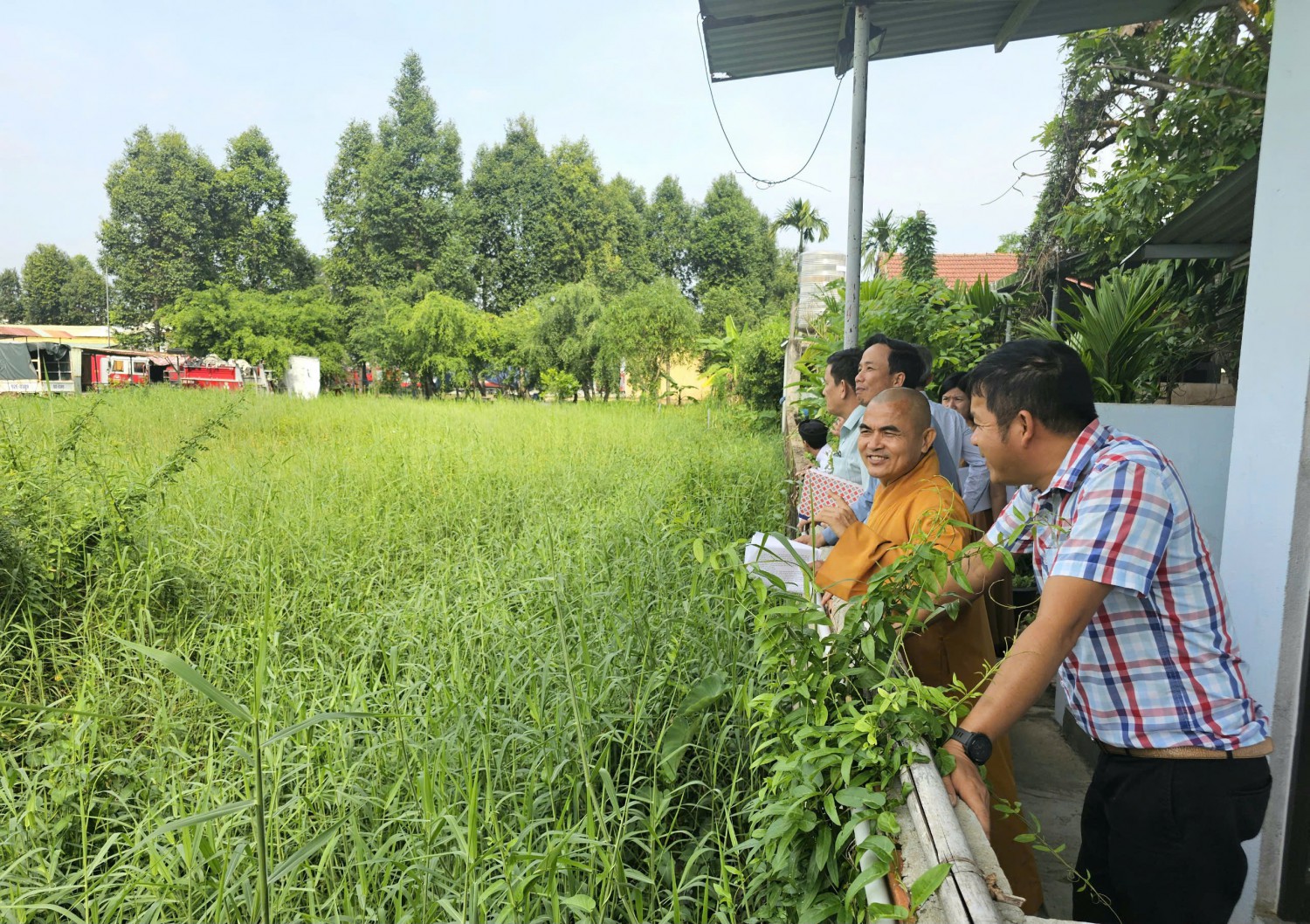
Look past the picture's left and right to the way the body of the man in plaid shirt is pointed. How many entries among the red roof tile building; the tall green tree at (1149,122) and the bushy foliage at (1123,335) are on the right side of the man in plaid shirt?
3

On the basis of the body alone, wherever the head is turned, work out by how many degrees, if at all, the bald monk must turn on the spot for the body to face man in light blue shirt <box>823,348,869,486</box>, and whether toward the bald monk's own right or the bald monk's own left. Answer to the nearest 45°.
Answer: approximately 135° to the bald monk's own right

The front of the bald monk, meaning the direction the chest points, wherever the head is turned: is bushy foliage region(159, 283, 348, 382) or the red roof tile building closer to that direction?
the bushy foliage

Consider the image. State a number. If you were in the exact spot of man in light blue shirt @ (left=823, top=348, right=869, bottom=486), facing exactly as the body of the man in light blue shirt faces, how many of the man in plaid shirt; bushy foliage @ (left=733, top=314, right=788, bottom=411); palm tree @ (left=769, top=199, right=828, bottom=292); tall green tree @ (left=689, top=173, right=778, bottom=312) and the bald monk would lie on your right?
3

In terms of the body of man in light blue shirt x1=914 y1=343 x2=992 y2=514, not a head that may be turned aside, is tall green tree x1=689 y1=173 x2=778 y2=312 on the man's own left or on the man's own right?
on the man's own right

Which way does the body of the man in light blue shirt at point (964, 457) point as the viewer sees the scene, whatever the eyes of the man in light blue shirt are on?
to the viewer's left

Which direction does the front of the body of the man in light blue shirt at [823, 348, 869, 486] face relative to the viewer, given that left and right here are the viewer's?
facing to the left of the viewer

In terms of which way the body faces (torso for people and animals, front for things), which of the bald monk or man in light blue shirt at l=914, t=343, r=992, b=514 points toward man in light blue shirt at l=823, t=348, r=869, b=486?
the man in light blue shirt at l=914, t=343, r=992, b=514

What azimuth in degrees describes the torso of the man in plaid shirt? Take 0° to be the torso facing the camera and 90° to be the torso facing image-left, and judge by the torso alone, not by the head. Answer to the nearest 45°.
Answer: approximately 90°

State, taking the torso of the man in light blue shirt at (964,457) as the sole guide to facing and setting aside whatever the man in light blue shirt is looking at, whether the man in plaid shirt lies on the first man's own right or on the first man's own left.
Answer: on the first man's own left

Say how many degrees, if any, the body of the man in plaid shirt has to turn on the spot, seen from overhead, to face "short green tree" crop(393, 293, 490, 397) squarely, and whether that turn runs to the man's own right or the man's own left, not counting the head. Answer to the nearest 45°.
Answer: approximately 45° to the man's own right

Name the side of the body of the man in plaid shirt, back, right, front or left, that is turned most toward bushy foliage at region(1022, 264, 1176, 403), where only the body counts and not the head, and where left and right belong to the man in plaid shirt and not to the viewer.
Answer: right

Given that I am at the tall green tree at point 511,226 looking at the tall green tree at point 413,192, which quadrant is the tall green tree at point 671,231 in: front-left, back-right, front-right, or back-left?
back-right

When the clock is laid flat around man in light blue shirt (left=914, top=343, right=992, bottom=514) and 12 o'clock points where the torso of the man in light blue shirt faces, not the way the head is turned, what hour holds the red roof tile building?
The red roof tile building is roughly at 3 o'clock from the man in light blue shirt.

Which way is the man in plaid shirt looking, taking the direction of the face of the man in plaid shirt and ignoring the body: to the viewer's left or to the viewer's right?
to the viewer's left
